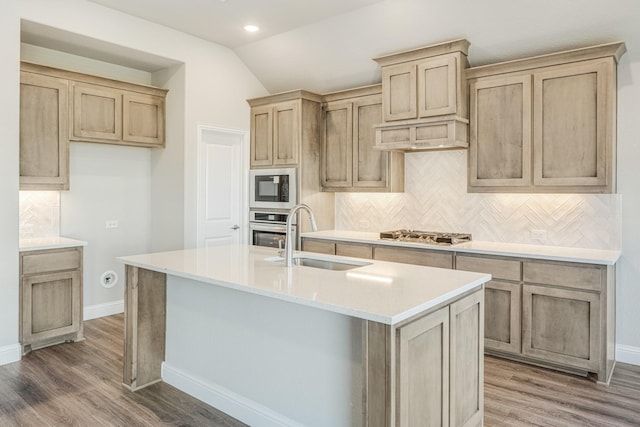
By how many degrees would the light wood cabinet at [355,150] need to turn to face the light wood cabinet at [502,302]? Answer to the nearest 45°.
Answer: approximately 90° to its left

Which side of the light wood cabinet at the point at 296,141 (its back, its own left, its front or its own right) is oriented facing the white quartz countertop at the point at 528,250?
left

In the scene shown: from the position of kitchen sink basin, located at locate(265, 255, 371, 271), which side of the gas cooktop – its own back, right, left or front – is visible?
front

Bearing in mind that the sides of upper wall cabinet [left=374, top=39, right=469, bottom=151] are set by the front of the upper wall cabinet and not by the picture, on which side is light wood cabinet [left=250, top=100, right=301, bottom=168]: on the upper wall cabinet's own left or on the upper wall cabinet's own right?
on the upper wall cabinet's own right

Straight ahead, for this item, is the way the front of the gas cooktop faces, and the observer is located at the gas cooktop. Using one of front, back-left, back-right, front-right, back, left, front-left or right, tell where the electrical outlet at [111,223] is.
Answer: front-right

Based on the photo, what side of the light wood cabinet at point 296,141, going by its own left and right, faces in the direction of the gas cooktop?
left

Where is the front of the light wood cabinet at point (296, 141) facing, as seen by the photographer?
facing the viewer and to the left of the viewer

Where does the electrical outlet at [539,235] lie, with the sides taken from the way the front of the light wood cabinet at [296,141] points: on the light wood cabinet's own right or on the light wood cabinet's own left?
on the light wood cabinet's own left

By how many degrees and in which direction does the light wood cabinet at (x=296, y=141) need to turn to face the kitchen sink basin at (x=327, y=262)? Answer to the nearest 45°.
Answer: approximately 45° to its left

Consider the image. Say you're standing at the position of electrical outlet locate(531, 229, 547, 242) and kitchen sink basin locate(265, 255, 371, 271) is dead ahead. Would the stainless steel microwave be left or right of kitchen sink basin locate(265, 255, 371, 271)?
right

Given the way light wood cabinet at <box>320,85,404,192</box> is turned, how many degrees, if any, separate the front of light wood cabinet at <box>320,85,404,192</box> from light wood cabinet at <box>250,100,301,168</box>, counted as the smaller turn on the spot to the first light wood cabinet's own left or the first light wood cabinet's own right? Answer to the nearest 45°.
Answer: approximately 45° to the first light wood cabinet's own right
